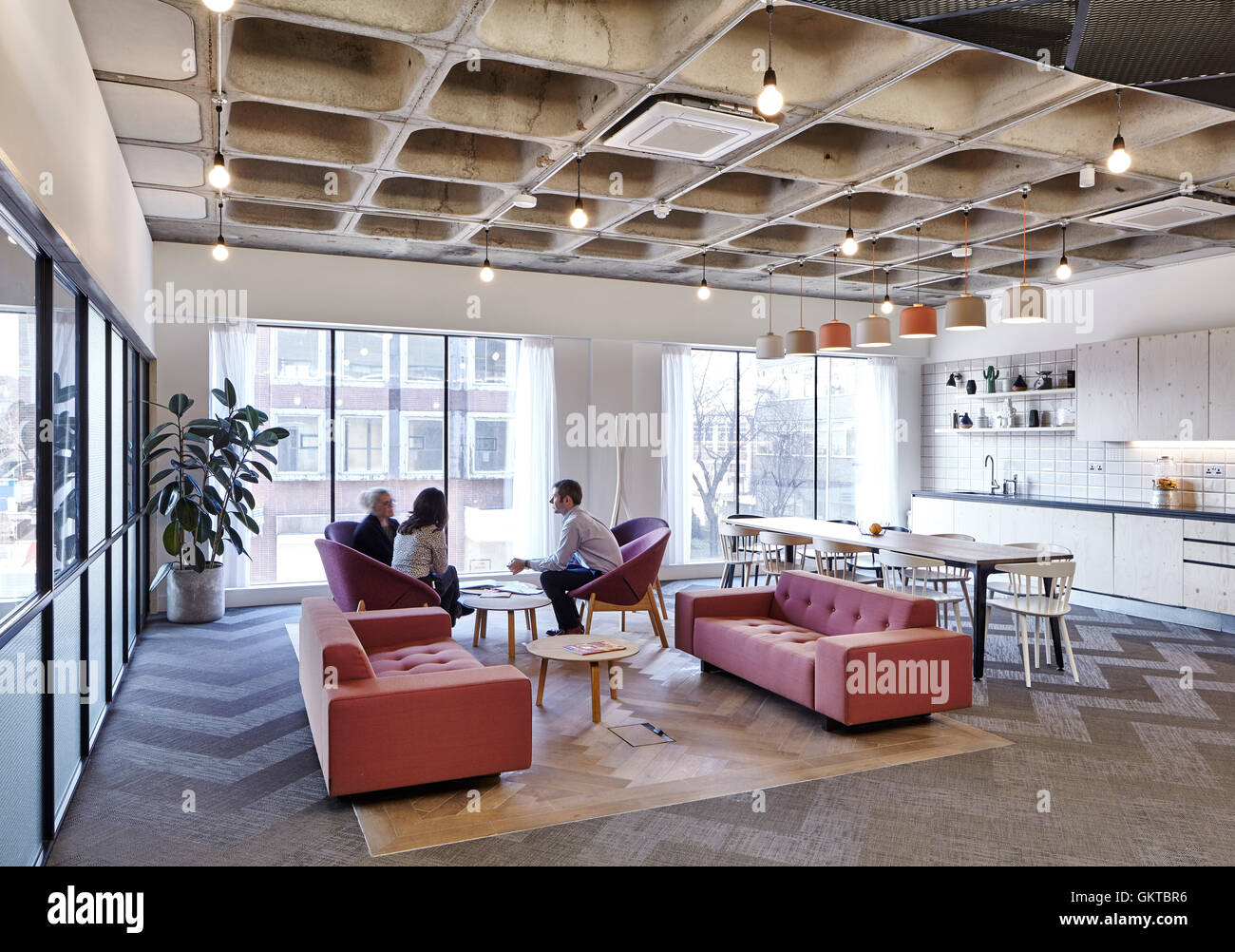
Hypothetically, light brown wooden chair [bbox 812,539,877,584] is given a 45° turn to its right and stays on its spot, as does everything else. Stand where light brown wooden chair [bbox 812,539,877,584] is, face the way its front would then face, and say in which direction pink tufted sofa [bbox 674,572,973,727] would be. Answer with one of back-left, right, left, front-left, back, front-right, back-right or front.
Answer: right

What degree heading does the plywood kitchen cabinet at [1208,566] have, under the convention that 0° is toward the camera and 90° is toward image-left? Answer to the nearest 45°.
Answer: approximately 45°

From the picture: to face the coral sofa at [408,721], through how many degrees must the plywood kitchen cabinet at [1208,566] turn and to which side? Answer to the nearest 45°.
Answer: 0° — it already faces it

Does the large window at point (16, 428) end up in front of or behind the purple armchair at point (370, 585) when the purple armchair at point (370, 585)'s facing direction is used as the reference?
behind

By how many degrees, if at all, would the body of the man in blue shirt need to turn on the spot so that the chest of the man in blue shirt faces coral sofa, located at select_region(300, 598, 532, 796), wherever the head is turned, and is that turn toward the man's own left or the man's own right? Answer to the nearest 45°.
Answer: approximately 90° to the man's own left

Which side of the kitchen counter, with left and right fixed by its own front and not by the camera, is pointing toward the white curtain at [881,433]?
right

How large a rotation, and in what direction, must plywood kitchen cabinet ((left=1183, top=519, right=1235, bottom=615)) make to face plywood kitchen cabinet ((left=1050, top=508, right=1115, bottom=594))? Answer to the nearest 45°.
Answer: approximately 90° to its right

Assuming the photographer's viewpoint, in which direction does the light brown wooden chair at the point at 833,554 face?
facing away from the viewer and to the right of the viewer
